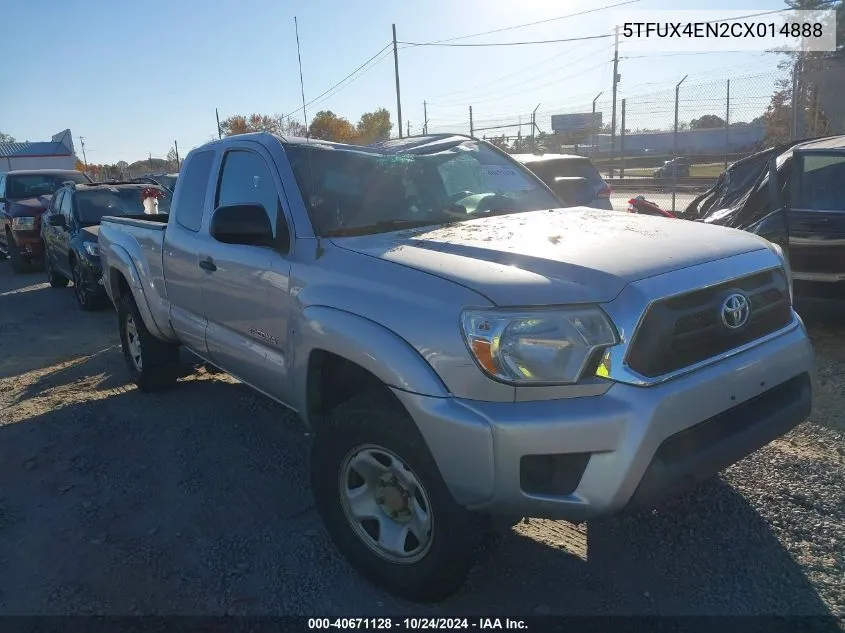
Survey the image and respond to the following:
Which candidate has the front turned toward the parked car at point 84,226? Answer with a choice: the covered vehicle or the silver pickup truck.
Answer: the covered vehicle

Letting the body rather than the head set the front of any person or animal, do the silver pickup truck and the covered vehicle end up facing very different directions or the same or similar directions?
very different directions

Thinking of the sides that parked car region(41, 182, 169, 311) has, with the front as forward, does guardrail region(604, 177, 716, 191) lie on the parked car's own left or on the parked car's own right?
on the parked car's own left

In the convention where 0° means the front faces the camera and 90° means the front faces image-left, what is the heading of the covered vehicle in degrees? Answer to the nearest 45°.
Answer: approximately 90°

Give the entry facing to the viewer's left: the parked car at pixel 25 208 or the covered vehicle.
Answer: the covered vehicle

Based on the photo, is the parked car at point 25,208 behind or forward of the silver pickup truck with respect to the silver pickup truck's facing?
behind

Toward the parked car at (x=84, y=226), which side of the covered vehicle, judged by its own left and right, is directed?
front

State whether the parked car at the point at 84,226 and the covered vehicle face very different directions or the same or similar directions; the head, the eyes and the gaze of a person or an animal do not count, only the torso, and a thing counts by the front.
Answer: very different directions

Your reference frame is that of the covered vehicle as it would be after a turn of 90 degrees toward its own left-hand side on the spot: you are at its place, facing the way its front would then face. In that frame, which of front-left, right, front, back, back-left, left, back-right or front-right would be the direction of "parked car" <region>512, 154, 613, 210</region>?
back-right

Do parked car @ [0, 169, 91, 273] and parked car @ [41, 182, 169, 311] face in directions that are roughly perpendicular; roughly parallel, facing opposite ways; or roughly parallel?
roughly parallel

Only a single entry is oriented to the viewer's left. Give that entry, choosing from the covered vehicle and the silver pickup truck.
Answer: the covered vehicle

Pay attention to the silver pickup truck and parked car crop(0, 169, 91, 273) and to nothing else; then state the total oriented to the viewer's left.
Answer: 0

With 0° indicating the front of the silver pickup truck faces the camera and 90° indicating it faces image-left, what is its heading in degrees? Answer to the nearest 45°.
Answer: approximately 315°

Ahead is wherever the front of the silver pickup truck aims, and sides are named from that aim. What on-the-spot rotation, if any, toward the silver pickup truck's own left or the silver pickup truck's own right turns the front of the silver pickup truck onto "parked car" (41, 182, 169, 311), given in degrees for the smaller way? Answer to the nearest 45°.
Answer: approximately 180°

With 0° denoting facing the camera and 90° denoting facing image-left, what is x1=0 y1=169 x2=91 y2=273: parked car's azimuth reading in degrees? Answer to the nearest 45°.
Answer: approximately 315°
